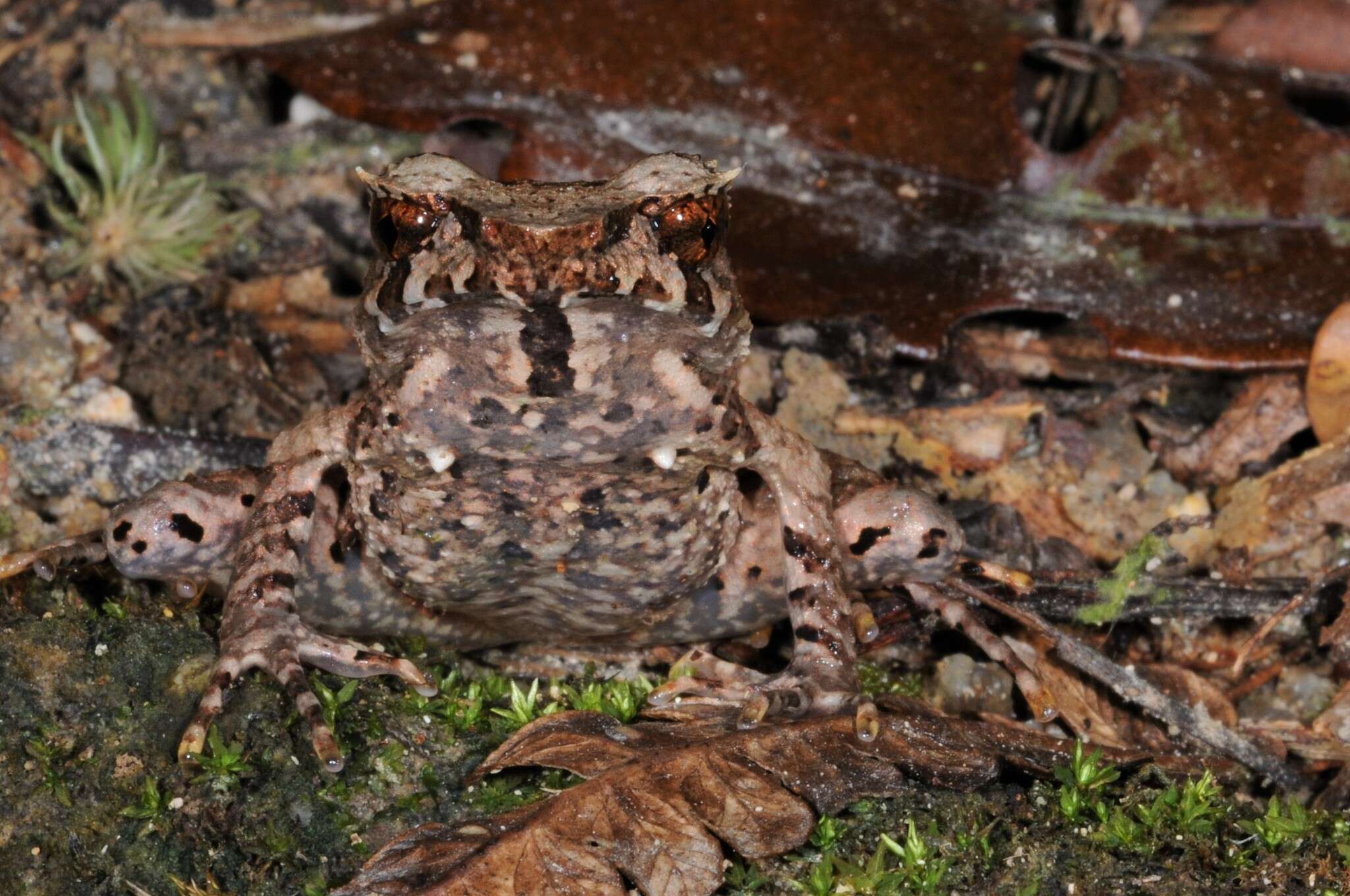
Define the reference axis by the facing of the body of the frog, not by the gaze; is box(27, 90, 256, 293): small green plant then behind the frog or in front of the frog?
behind

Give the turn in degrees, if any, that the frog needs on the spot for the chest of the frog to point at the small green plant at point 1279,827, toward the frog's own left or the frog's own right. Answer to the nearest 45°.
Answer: approximately 45° to the frog's own left

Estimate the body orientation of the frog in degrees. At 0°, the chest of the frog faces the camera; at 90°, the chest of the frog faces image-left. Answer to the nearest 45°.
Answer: approximately 0°

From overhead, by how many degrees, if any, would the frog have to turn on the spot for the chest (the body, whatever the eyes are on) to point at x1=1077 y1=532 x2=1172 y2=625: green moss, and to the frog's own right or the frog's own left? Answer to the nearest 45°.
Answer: approximately 90° to the frog's own left

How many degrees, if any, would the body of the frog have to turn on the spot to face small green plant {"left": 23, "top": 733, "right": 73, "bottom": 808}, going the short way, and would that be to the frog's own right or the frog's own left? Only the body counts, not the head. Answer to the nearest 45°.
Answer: approximately 45° to the frog's own right

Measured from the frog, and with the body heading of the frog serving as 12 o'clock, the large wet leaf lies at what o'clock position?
The large wet leaf is roughly at 7 o'clock from the frog.

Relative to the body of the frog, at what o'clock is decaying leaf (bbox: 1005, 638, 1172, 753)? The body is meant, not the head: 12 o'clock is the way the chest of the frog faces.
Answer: The decaying leaf is roughly at 9 o'clock from the frog.

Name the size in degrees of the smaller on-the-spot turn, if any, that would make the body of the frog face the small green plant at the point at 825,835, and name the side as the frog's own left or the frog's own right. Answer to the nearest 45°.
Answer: approximately 45° to the frog's own left

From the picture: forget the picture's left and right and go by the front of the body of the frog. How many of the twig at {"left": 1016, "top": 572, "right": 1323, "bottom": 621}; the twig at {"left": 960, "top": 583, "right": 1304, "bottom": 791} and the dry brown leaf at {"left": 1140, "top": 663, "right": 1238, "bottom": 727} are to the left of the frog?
3

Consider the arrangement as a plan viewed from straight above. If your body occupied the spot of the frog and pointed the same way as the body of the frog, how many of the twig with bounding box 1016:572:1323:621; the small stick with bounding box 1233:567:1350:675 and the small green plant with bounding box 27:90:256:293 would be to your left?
2

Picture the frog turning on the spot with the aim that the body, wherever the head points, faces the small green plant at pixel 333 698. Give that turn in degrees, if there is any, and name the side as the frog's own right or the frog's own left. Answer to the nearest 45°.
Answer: approximately 45° to the frog's own right

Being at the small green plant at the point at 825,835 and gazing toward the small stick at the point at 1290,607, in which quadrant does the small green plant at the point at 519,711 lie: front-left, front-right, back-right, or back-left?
back-left
